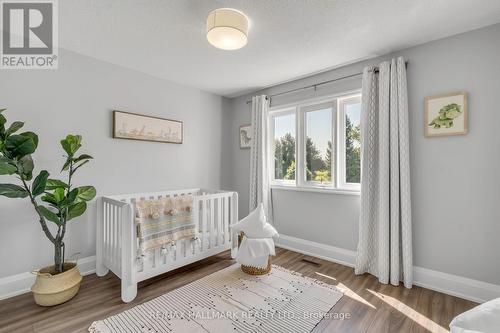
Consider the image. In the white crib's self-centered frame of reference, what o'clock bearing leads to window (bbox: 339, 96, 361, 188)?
The window is roughly at 11 o'clock from the white crib.

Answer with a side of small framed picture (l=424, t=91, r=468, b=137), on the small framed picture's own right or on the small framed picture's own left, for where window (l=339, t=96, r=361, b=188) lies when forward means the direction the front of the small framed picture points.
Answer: on the small framed picture's own right

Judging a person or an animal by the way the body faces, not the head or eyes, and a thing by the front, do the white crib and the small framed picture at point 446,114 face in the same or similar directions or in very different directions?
very different directions

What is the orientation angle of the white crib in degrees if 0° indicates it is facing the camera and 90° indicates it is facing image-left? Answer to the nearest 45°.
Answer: approximately 315°

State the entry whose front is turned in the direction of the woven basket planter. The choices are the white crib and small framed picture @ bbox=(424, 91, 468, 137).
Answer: the small framed picture

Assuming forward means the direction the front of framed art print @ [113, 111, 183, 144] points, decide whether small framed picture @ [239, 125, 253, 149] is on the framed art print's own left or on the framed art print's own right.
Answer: on the framed art print's own left
